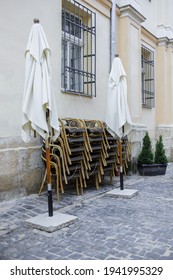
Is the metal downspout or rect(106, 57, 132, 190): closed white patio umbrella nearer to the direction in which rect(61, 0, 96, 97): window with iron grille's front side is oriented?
the closed white patio umbrella

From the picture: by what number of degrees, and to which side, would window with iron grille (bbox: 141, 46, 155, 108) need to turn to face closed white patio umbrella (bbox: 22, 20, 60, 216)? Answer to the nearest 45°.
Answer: approximately 45° to its right

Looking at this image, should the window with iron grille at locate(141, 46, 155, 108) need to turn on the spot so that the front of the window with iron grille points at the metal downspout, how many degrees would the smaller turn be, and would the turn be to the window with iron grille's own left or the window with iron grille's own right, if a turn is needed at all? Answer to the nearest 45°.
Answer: approximately 45° to the window with iron grille's own right

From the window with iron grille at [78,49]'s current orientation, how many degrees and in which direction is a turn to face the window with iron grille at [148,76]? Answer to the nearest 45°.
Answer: approximately 90° to its left

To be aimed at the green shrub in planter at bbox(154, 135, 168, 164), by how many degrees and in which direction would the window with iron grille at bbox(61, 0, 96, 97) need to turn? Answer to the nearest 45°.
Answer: approximately 90° to its left

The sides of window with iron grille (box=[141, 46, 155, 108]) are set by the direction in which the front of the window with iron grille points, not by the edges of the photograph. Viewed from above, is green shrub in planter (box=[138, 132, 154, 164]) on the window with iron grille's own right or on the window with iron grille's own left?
on the window with iron grille's own right

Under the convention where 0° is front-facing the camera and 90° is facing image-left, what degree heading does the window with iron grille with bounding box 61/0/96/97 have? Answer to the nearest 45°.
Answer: approximately 315°
